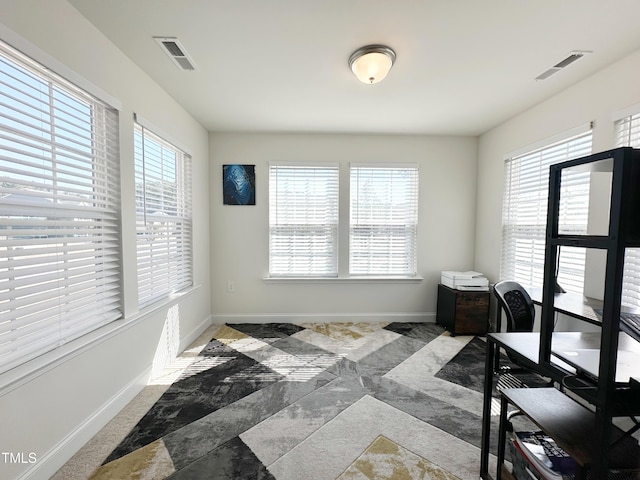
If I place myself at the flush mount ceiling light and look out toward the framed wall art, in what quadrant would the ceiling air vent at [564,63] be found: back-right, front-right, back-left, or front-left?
back-right

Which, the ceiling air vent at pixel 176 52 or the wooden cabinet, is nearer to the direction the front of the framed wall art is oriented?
the ceiling air vent

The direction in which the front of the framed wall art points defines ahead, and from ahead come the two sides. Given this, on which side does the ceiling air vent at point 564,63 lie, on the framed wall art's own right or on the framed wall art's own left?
on the framed wall art's own left

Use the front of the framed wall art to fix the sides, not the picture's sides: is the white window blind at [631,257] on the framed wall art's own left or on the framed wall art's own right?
on the framed wall art's own left

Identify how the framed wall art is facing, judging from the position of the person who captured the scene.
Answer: facing the viewer

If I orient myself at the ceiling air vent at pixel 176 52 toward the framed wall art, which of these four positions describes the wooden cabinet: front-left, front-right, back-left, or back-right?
front-right

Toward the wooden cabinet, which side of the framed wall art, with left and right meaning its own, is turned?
left

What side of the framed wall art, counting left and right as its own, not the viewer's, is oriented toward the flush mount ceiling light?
front

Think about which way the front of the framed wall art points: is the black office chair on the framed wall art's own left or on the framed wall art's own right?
on the framed wall art's own left

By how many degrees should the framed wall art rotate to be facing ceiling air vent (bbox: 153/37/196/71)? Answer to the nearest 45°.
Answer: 0° — it already faces it
